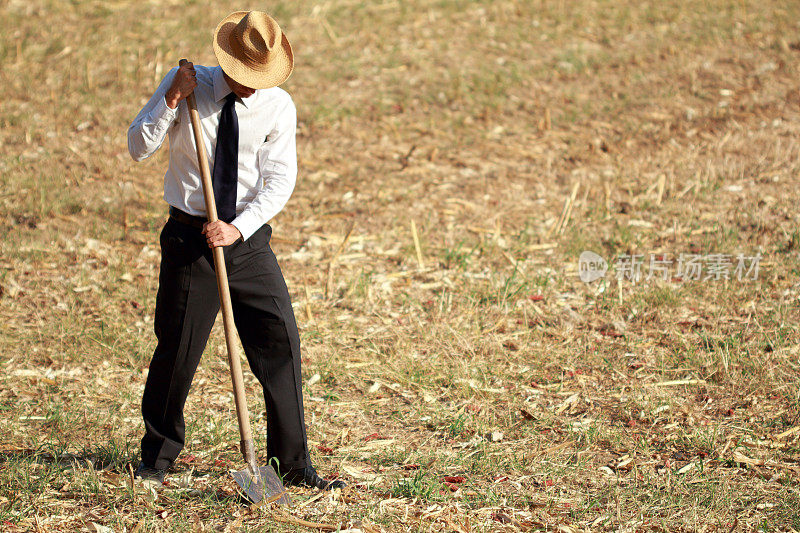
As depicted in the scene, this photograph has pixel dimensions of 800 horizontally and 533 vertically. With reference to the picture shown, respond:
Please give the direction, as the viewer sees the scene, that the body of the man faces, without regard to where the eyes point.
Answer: toward the camera
